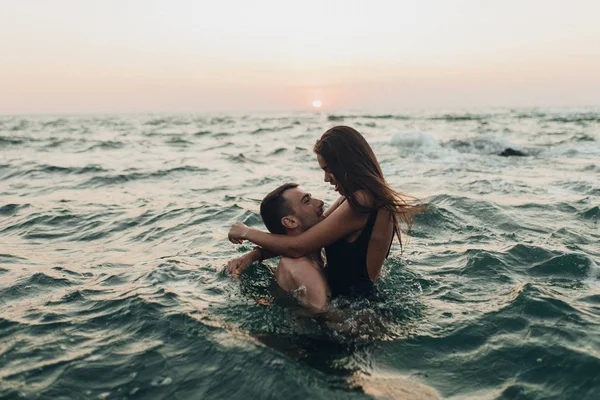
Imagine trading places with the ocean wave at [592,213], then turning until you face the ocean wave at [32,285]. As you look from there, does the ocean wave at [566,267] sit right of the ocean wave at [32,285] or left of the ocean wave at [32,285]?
left

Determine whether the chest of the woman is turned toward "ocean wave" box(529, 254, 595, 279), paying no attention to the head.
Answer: no

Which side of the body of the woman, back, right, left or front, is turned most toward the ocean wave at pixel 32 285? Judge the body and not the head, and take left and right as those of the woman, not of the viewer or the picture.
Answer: front

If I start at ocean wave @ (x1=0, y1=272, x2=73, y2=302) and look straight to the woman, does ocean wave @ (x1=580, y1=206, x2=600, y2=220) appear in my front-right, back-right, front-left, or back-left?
front-left

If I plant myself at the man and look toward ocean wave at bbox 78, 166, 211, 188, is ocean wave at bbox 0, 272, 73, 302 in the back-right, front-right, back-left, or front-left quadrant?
front-left

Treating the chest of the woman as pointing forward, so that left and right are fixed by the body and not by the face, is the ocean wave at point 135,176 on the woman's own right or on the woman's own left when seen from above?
on the woman's own right

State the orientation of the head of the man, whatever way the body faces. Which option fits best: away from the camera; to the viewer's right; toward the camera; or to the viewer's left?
to the viewer's right

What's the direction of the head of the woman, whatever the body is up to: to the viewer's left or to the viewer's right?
to the viewer's left

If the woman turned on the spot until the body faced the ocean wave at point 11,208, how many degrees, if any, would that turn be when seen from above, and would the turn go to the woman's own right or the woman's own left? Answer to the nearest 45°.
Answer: approximately 45° to the woman's own right

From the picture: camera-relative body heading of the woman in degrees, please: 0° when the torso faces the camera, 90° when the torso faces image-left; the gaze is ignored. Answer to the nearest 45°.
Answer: approximately 90°

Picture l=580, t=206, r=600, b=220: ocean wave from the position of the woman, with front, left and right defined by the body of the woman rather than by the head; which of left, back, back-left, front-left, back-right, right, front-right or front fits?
back-right

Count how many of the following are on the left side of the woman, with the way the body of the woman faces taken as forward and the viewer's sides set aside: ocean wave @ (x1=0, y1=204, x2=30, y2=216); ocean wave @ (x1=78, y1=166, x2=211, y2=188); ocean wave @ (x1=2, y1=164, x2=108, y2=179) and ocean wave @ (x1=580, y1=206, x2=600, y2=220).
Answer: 0
